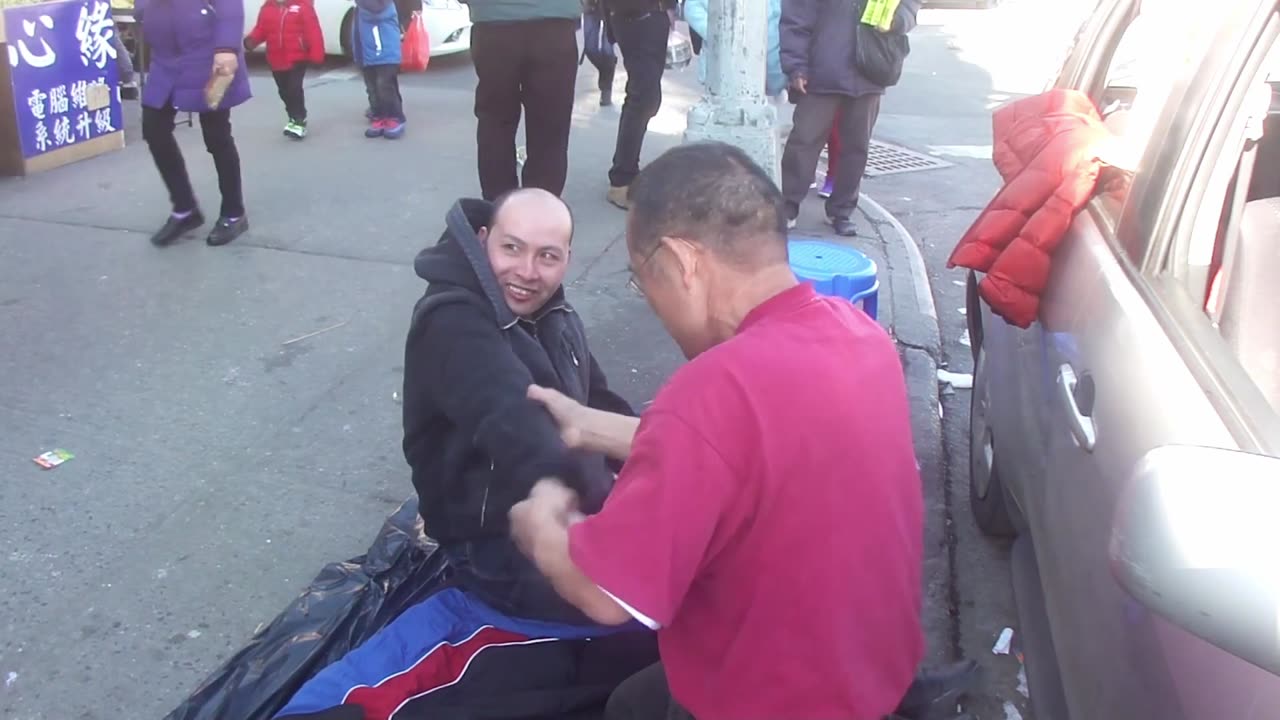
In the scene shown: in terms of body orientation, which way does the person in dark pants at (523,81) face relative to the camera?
away from the camera

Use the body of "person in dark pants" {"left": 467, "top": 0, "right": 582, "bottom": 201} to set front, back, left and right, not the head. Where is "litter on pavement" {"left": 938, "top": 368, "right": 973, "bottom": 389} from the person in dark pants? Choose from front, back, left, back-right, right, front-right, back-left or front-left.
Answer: back-right

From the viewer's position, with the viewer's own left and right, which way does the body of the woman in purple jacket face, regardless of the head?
facing the viewer and to the left of the viewer

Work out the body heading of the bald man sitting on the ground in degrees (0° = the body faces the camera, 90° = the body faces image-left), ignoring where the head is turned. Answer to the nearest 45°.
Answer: approximately 315°

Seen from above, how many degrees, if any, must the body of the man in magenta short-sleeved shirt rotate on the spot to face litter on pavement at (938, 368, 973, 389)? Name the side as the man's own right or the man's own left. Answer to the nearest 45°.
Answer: approximately 45° to the man's own right

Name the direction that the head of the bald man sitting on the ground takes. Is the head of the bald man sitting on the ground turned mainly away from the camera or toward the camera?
toward the camera

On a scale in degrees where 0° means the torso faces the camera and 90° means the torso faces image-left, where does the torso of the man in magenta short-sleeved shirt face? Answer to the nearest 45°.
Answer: approximately 135°

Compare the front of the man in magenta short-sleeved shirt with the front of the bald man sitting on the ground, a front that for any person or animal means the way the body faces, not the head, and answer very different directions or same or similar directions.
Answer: very different directions

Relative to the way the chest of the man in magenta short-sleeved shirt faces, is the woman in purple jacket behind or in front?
in front

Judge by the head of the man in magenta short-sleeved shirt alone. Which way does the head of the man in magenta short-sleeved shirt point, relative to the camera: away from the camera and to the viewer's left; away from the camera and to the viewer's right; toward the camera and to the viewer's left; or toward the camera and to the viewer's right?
away from the camera and to the viewer's left

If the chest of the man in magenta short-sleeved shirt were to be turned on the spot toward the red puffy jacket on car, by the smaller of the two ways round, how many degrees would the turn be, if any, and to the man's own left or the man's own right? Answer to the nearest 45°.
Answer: approximately 90° to the man's own right
